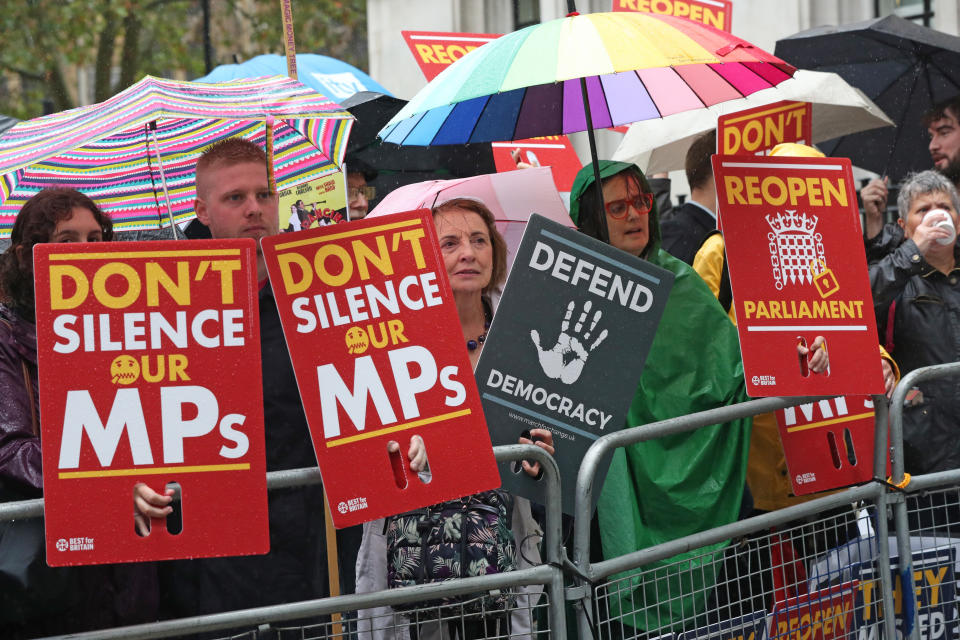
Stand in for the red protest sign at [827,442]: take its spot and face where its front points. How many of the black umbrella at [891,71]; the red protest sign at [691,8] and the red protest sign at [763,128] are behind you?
3

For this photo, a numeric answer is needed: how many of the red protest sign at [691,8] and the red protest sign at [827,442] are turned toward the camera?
2

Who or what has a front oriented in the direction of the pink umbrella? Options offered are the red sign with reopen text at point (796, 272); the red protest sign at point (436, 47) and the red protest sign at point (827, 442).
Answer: the red protest sign at point (436, 47)

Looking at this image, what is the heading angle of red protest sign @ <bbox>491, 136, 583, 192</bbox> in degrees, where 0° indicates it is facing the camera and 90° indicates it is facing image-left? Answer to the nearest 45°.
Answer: approximately 0°

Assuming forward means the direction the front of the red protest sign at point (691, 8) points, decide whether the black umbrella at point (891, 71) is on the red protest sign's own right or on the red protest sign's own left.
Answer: on the red protest sign's own left

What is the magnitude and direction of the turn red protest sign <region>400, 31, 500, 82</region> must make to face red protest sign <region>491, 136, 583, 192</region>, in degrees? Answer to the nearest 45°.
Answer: approximately 45° to its left

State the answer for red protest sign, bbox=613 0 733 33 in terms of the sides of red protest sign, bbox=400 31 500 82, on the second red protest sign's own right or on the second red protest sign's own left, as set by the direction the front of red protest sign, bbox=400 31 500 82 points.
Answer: on the second red protest sign's own left
